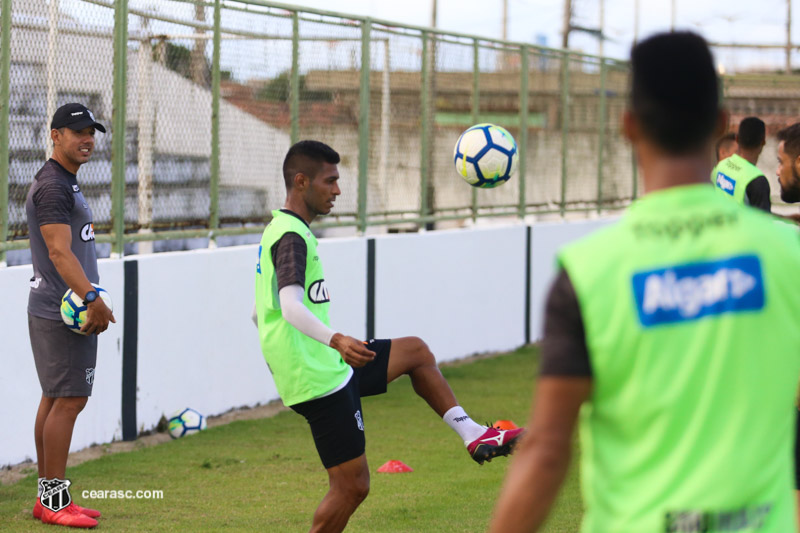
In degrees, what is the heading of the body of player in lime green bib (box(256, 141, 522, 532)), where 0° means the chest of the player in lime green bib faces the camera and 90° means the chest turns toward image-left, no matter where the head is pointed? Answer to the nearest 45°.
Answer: approximately 270°

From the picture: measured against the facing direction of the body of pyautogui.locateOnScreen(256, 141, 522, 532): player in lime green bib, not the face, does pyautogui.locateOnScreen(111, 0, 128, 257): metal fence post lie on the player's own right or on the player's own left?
on the player's own left

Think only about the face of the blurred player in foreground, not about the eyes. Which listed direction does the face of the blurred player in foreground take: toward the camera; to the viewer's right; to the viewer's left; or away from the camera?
away from the camera

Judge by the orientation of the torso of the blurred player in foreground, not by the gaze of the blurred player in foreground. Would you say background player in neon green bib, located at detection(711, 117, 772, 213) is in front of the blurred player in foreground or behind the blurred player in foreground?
in front

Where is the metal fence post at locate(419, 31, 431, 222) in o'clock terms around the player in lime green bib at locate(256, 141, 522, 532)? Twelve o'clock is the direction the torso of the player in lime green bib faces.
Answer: The metal fence post is roughly at 9 o'clock from the player in lime green bib.

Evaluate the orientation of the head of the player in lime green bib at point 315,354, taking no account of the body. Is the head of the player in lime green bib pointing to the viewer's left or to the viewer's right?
to the viewer's right
